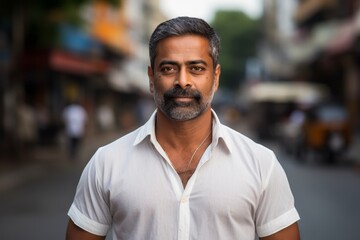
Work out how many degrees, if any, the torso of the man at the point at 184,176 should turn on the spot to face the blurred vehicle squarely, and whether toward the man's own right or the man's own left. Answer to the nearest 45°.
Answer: approximately 180°

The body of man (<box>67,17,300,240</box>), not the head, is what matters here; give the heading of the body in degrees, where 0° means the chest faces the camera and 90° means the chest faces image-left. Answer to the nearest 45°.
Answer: approximately 0°

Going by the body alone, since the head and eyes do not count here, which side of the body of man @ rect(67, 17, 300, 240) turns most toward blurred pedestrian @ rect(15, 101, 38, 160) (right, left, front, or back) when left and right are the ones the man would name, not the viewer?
back
